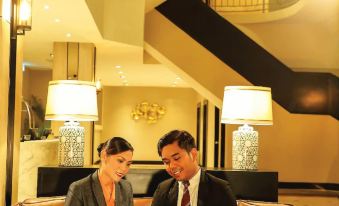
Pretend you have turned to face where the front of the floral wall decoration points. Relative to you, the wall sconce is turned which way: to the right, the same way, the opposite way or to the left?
to the left

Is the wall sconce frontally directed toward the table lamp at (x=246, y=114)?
yes

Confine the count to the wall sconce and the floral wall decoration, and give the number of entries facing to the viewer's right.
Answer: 1

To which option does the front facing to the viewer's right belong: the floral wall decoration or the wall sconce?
the wall sconce

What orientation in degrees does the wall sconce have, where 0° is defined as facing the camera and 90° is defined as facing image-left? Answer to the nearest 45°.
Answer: approximately 270°

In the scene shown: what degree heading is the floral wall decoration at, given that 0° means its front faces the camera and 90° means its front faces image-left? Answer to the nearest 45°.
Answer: approximately 0°
